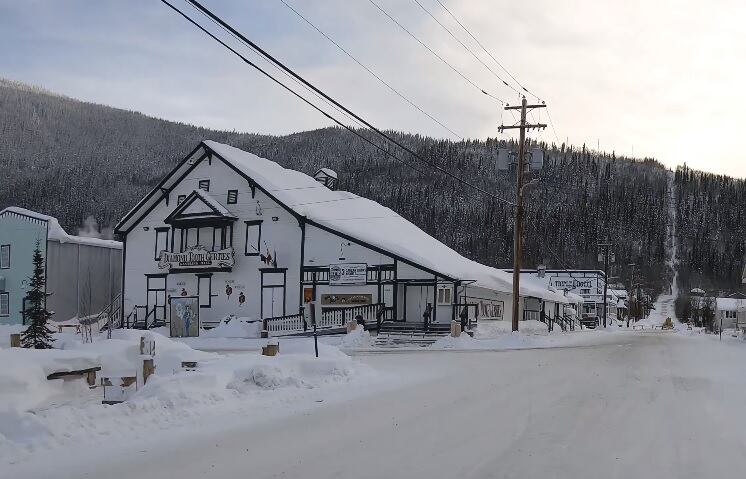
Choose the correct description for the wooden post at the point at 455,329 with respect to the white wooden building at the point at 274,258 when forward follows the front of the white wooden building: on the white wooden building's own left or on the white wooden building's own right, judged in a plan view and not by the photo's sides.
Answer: on the white wooden building's own left

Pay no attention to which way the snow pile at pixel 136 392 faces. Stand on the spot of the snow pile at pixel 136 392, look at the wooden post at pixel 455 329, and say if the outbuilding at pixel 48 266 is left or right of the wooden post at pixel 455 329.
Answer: left

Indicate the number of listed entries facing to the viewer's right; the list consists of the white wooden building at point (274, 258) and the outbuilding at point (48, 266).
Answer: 0

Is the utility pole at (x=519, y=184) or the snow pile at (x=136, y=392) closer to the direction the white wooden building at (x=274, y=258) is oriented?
the snow pile

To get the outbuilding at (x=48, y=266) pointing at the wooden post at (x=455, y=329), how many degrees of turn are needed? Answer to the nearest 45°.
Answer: approximately 90° to its left

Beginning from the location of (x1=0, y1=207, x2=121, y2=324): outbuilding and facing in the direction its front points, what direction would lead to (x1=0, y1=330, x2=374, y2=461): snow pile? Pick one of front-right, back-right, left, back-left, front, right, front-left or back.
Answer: front-left

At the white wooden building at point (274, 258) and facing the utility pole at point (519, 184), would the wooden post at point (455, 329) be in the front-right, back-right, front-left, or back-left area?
front-right

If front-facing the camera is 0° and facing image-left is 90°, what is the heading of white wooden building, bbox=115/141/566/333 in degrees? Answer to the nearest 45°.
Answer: approximately 45°

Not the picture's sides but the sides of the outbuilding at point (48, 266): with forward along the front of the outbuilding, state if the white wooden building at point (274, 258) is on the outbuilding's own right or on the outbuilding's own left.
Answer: on the outbuilding's own left

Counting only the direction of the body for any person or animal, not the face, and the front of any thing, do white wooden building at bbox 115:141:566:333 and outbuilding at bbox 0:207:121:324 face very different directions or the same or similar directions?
same or similar directions

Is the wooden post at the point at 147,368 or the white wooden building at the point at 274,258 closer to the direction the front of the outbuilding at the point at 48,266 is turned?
the wooden post

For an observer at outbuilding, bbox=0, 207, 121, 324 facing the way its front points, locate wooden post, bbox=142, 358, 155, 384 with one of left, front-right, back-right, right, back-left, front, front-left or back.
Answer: front-left

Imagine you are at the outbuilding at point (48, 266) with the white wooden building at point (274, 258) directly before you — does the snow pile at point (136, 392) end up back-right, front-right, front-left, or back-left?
front-right

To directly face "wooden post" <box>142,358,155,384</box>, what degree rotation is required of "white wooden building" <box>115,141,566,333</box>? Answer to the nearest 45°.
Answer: approximately 45° to its left

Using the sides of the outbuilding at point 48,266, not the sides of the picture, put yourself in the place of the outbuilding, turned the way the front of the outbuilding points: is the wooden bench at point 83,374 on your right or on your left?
on your left

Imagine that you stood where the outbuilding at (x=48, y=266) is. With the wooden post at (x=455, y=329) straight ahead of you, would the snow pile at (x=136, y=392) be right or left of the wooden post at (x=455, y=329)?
right
